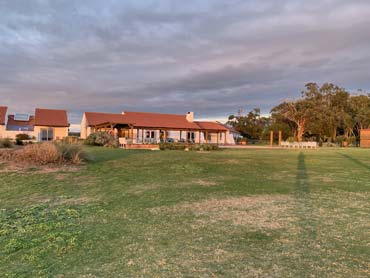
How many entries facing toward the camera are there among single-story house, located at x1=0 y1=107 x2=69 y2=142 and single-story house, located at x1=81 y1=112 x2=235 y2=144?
2

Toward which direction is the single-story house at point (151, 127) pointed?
toward the camera

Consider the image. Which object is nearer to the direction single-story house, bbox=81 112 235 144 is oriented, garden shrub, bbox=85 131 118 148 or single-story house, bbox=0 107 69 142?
the garden shrub

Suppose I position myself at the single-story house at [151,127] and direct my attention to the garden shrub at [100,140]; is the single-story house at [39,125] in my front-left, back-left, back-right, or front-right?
front-right

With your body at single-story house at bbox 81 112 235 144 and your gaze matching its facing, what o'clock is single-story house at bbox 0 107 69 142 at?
single-story house at bbox 0 107 69 142 is roughly at 3 o'clock from single-story house at bbox 81 112 235 144.

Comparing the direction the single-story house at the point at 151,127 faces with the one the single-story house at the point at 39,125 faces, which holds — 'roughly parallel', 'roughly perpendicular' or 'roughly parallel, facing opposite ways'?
roughly parallel

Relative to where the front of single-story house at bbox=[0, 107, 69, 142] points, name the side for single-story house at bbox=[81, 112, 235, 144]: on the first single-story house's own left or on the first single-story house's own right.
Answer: on the first single-story house's own left

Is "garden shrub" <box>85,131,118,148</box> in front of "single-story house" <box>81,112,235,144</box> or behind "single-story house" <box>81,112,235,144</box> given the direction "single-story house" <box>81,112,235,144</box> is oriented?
in front

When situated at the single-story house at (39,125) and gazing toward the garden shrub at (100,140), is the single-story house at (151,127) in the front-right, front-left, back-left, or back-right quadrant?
front-left

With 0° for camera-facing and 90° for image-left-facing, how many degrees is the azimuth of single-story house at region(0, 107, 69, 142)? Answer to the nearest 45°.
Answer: approximately 0°
